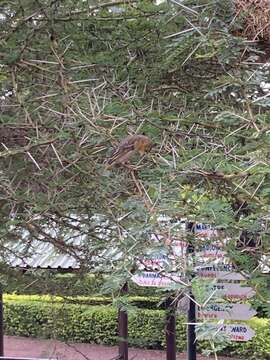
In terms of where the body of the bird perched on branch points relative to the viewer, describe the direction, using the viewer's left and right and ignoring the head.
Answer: facing to the right of the viewer

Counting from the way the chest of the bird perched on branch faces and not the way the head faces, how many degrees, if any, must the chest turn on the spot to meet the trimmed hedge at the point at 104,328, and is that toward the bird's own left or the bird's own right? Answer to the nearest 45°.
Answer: approximately 90° to the bird's own left

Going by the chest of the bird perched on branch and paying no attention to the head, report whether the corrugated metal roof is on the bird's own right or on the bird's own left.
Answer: on the bird's own left
